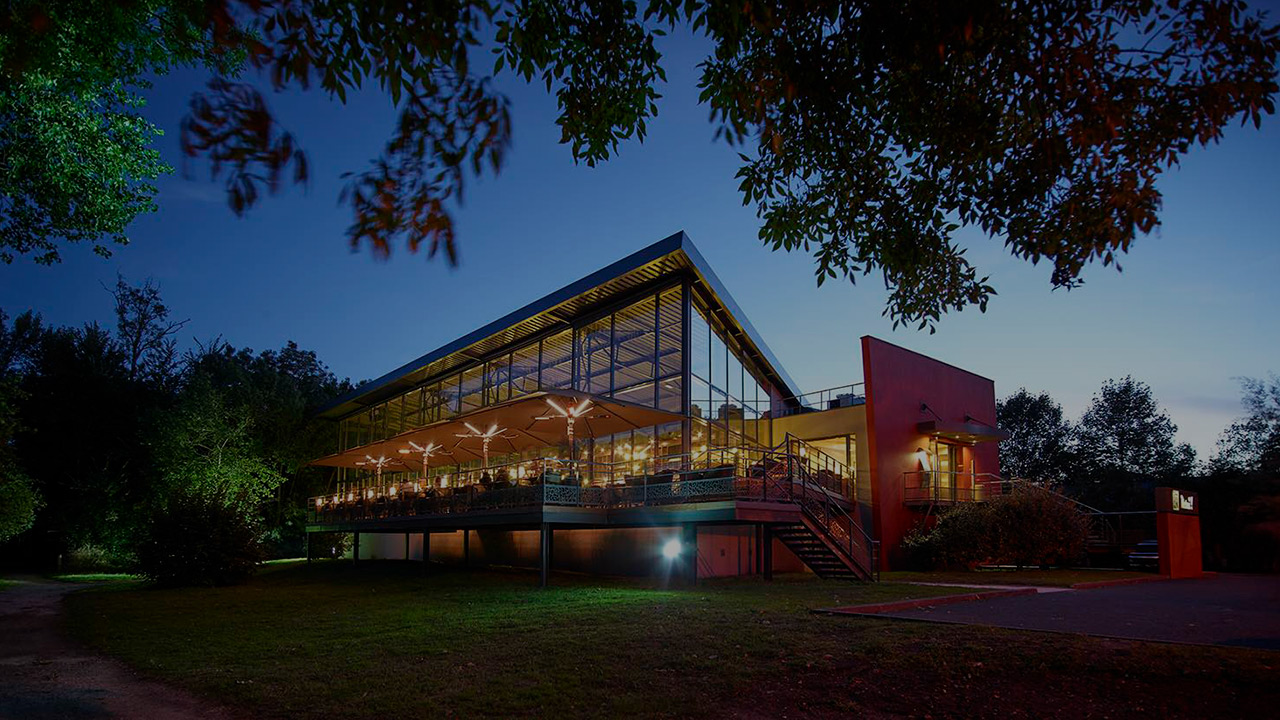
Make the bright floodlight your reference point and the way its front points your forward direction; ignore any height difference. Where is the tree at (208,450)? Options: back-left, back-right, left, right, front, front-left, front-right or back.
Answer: back-right

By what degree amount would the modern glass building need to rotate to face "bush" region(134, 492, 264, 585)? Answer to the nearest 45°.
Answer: approximately 45° to its right

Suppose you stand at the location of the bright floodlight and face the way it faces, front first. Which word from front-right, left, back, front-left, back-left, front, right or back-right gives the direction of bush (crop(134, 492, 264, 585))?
right

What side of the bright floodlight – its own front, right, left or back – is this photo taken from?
front

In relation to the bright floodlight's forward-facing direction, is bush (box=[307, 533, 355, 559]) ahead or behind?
behind

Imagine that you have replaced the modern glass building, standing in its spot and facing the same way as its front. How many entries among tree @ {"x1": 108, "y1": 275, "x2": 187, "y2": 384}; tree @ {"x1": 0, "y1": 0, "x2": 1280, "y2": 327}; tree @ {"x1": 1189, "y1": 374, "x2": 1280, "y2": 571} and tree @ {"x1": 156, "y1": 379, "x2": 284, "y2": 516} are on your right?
2

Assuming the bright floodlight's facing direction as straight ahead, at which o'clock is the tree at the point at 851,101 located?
The tree is roughly at 12 o'clock from the bright floodlight.

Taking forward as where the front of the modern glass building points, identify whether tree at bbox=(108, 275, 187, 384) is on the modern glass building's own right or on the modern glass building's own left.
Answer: on the modern glass building's own right

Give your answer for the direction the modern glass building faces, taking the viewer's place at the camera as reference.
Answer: facing the viewer and to the left of the viewer

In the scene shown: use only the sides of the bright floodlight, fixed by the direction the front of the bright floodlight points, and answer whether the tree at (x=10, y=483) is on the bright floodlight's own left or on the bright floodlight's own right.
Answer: on the bright floodlight's own right

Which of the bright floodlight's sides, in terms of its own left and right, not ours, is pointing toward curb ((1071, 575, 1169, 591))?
left
